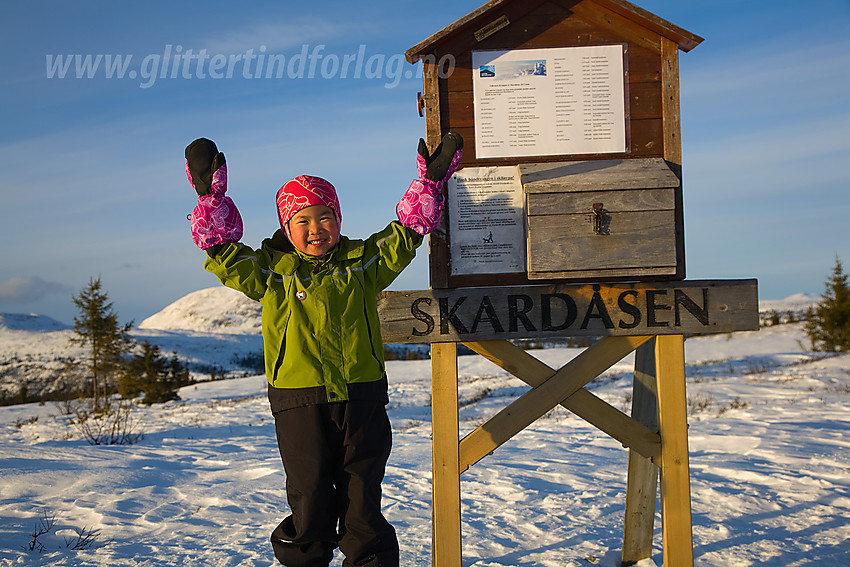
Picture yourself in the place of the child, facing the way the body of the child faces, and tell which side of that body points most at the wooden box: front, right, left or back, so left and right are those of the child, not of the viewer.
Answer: left

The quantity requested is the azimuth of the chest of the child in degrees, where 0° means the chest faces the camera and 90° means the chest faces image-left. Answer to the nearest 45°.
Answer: approximately 0°

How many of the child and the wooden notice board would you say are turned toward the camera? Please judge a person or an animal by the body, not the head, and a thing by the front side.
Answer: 2

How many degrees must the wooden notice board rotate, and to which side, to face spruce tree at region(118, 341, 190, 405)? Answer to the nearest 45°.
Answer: approximately 135° to its right

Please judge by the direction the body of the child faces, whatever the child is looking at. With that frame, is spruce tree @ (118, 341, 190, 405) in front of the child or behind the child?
behind
